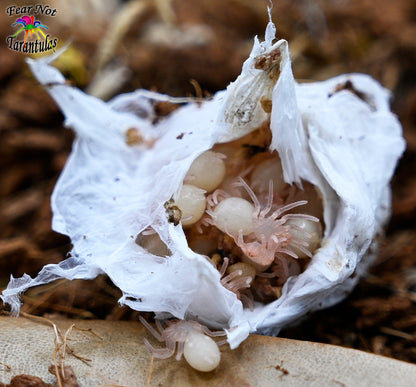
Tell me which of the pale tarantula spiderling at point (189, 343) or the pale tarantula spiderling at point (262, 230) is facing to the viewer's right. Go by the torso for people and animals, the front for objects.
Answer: the pale tarantula spiderling at point (262, 230)

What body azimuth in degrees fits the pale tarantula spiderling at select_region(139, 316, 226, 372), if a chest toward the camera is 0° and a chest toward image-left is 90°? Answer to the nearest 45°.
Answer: approximately 135°

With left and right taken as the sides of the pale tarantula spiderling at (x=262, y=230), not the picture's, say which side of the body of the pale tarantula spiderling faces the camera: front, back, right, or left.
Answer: right

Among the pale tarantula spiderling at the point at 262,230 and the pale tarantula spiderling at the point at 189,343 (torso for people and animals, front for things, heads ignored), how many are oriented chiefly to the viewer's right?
1
